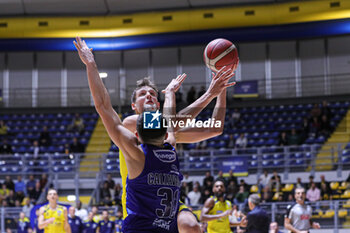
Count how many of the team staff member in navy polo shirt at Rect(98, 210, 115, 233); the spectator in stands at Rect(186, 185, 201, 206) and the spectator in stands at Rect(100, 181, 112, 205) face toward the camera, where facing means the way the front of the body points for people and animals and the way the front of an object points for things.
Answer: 3

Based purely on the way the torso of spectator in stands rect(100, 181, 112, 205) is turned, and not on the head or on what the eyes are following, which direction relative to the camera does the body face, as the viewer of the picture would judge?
toward the camera

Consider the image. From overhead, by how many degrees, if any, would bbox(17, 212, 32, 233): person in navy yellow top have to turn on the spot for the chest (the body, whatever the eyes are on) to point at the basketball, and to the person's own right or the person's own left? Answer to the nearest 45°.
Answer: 0° — they already face it

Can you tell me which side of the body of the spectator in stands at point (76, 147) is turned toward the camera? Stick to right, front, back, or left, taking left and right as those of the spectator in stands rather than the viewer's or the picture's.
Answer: front

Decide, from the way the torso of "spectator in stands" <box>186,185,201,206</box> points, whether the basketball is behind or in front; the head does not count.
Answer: in front

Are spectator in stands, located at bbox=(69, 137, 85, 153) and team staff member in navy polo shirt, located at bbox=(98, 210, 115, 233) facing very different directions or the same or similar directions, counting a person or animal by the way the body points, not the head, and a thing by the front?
same or similar directions

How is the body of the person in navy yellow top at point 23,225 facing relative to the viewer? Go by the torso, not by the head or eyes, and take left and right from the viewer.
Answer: facing the viewer

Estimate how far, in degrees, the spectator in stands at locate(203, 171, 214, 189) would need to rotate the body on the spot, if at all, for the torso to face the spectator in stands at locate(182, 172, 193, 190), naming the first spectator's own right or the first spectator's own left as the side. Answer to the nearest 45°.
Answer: approximately 135° to the first spectator's own right

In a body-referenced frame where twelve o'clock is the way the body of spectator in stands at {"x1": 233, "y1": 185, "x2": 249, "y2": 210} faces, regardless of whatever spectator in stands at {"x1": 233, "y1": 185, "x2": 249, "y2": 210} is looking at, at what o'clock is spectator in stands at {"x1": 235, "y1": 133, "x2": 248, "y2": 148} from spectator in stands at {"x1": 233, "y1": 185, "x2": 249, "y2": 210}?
spectator in stands at {"x1": 235, "y1": 133, "x2": 248, "y2": 148} is roughly at 6 o'clock from spectator in stands at {"x1": 233, "y1": 185, "x2": 249, "y2": 210}.

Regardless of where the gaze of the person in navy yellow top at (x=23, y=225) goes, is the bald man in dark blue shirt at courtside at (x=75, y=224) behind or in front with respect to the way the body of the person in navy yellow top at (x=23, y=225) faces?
in front

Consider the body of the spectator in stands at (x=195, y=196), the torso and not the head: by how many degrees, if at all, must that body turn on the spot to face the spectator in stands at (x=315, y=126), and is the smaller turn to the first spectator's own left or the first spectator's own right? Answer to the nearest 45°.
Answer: approximately 135° to the first spectator's own left

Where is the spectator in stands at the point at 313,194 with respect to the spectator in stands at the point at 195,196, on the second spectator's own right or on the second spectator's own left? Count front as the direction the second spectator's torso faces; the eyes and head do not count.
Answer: on the second spectator's own left

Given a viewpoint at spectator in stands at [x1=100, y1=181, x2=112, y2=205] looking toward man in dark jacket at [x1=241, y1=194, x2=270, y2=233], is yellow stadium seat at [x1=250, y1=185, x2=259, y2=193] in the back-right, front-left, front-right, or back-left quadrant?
front-left

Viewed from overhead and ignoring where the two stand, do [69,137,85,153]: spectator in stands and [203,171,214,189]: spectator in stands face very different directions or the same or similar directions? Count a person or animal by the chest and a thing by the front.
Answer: same or similar directions

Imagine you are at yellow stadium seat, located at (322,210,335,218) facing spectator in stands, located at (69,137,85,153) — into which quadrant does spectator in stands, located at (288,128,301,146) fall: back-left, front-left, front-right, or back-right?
front-right

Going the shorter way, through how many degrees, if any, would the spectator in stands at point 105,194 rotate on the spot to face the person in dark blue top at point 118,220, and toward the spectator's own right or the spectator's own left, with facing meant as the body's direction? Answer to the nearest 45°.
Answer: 0° — they already face them

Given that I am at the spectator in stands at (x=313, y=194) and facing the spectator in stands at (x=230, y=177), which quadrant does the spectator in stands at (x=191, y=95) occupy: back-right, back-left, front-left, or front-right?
front-right
